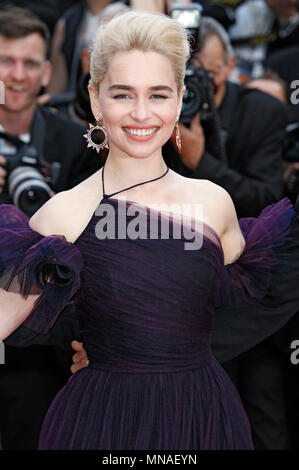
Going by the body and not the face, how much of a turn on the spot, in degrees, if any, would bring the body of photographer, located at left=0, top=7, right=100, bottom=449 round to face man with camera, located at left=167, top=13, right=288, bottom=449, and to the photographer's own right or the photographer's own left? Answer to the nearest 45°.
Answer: approximately 90° to the photographer's own left

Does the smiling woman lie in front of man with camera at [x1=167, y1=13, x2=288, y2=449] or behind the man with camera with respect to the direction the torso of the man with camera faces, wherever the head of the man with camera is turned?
in front

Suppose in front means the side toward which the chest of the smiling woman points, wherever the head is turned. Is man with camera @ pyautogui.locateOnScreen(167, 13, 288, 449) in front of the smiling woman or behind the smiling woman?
behind

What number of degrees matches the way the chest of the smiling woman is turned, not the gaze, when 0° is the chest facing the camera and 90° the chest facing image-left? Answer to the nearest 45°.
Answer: approximately 0°

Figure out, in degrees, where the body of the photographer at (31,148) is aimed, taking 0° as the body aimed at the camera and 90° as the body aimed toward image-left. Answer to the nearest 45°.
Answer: approximately 0°

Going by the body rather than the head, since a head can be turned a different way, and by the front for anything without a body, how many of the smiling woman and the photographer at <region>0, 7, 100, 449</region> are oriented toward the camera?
2

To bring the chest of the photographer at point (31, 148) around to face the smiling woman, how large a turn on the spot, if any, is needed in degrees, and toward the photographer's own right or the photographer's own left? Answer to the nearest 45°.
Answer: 0° — they already face them

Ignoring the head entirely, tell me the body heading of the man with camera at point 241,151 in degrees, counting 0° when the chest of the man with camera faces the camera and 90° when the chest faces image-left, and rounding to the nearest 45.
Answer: approximately 45°
